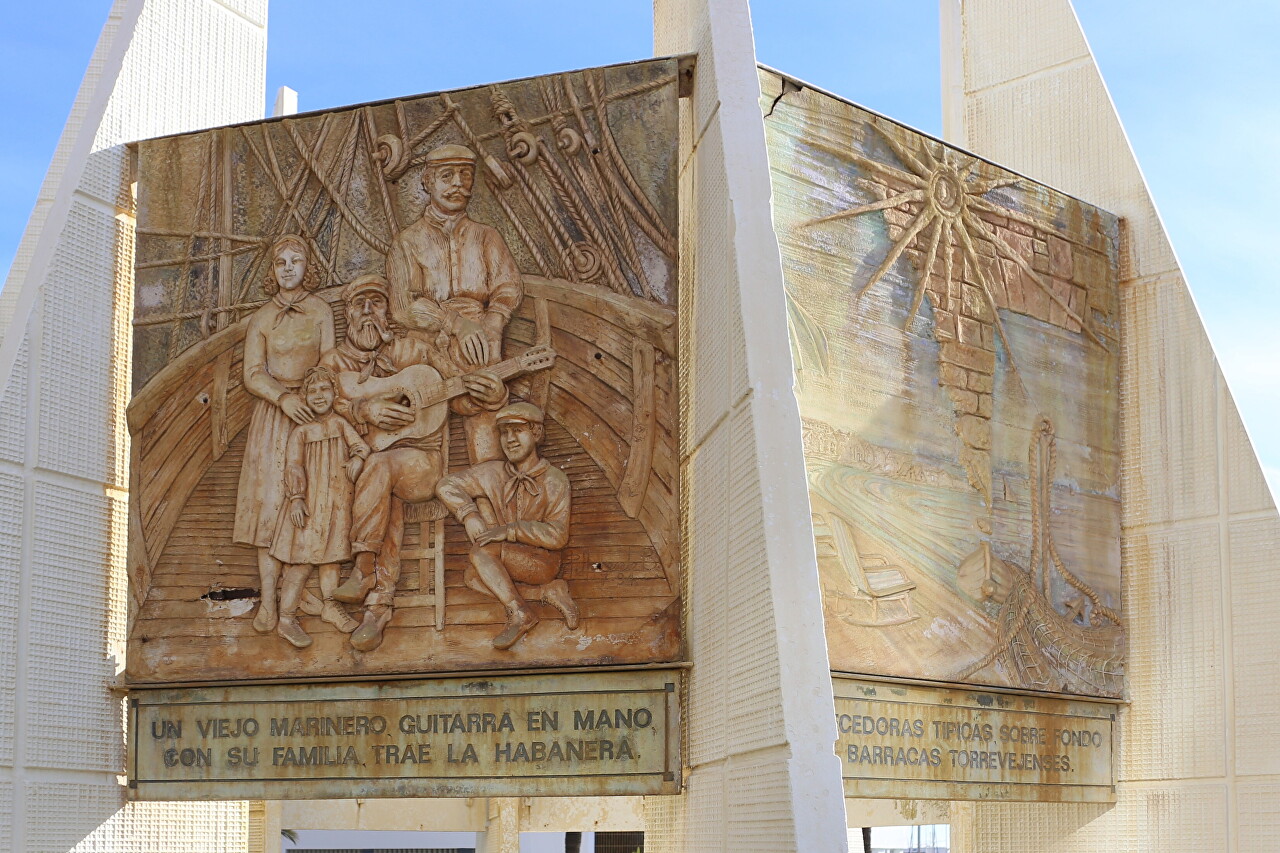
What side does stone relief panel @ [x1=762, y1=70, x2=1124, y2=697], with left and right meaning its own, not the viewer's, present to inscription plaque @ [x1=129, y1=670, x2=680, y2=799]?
right

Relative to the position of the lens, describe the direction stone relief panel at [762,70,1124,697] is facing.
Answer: facing the viewer and to the right of the viewer

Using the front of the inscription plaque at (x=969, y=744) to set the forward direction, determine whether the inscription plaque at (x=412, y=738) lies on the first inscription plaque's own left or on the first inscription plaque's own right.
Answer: on the first inscription plaque's own right

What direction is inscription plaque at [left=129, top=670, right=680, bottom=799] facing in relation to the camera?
toward the camera

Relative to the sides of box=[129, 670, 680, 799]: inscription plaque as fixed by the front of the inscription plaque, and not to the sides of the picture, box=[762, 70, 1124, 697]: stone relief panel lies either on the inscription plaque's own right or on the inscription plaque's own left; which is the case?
on the inscription plaque's own left

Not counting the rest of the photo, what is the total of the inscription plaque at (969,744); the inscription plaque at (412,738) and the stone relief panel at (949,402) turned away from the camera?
0
